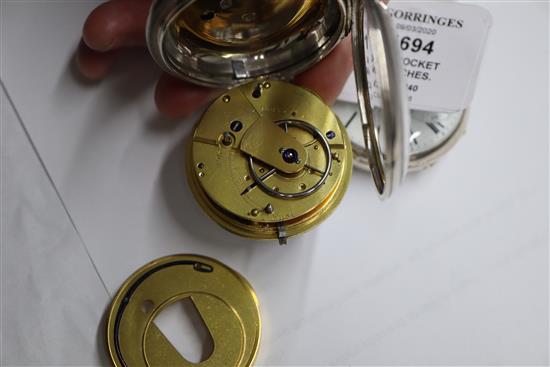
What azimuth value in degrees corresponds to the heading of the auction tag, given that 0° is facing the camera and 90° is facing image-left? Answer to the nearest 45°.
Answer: approximately 0°
